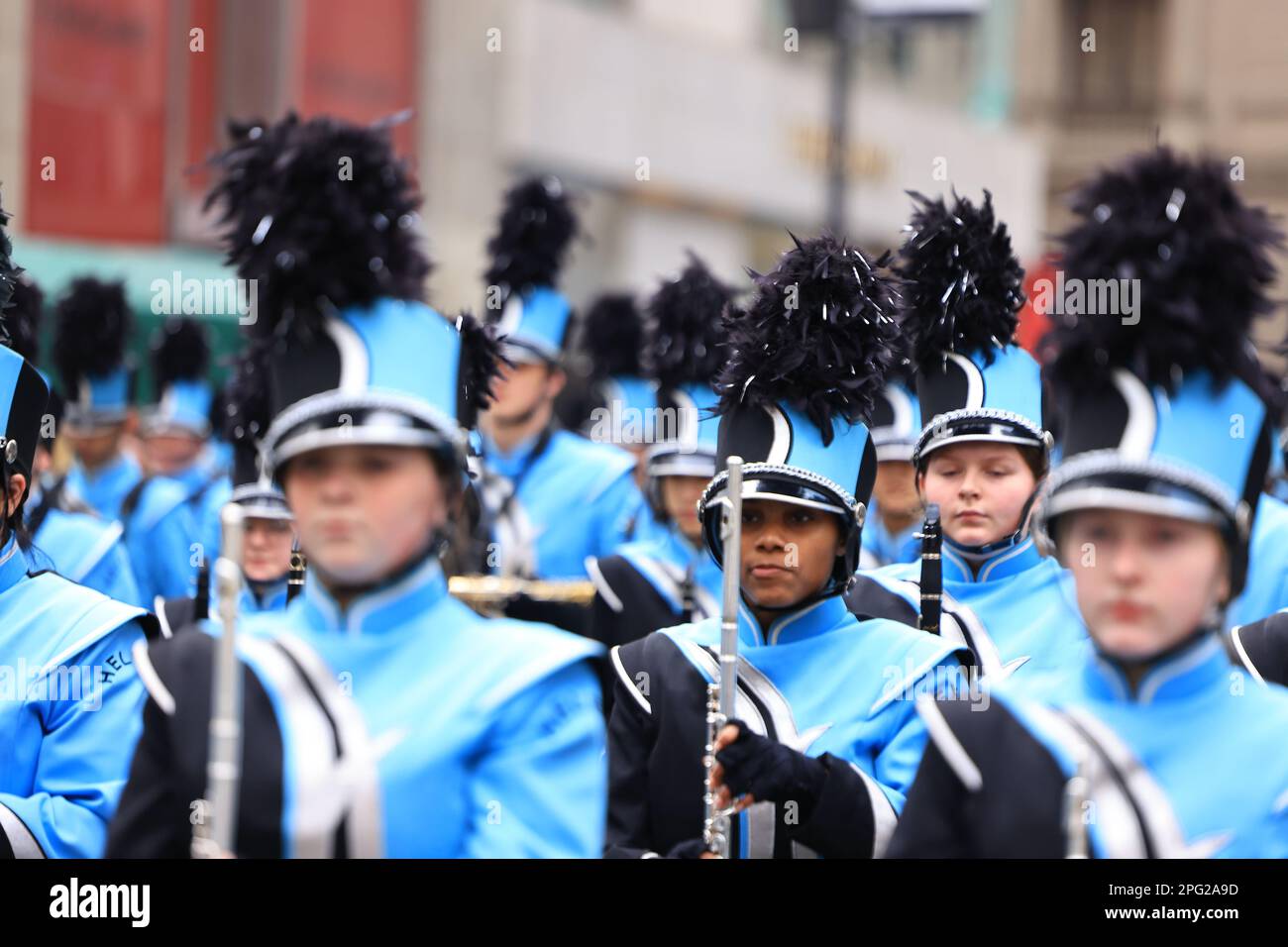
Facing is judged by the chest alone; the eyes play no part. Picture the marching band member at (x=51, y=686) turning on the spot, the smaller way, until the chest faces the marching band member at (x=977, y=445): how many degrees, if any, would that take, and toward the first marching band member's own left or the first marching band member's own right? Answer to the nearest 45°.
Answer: approximately 135° to the first marching band member's own left

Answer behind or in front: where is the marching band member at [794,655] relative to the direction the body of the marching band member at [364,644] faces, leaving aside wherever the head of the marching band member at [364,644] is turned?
behind

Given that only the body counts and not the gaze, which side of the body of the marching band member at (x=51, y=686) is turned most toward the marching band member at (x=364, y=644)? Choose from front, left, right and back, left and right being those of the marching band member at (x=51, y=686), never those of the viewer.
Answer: left

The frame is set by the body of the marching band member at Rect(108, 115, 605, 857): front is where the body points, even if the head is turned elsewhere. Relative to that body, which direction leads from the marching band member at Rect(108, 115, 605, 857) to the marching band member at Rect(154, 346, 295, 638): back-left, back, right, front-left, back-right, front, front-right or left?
back-right

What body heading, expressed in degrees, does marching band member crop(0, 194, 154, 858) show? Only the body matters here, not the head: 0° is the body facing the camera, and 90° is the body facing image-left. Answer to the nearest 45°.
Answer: approximately 45°

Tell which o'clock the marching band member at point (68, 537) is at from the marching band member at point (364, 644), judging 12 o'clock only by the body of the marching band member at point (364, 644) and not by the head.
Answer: the marching band member at point (68, 537) is roughly at 4 o'clock from the marching band member at point (364, 644).

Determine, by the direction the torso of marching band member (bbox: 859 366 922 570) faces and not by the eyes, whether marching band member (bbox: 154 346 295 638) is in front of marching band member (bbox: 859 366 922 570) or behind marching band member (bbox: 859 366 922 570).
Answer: in front

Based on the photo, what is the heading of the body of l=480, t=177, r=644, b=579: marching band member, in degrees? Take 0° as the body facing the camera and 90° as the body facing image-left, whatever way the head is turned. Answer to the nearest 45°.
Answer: approximately 45°

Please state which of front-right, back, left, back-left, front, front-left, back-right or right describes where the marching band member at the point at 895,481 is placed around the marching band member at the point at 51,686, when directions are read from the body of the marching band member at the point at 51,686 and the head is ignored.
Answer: back

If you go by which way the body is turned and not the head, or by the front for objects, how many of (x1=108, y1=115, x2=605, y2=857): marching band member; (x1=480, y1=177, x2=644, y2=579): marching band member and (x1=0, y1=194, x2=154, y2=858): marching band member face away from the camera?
0

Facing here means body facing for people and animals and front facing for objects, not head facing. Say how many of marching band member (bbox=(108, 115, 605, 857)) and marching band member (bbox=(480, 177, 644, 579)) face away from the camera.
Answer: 0
